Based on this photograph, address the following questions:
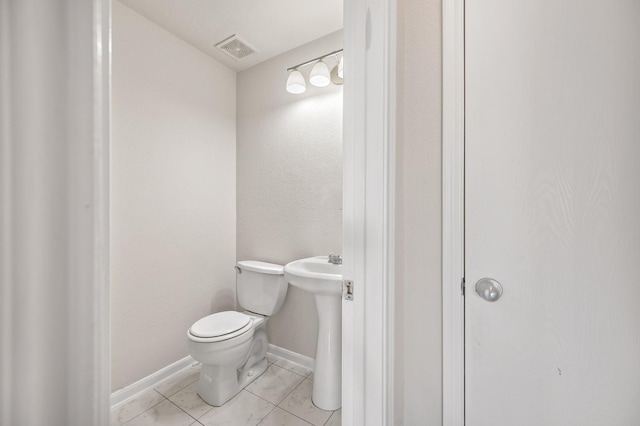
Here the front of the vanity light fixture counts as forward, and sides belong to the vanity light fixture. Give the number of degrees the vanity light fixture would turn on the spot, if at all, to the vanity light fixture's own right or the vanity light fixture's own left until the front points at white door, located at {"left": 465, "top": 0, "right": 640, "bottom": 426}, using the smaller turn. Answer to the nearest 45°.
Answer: approximately 90° to the vanity light fixture's own left

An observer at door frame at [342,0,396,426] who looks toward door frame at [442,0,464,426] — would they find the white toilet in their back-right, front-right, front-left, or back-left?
back-left

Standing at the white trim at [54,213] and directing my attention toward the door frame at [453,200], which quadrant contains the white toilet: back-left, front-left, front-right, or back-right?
front-left

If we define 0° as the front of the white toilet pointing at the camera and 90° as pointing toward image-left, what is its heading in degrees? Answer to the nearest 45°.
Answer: approximately 45°

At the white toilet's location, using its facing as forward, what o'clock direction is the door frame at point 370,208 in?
The door frame is roughly at 10 o'clock from the white toilet.

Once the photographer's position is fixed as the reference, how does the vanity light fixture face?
facing the viewer and to the left of the viewer

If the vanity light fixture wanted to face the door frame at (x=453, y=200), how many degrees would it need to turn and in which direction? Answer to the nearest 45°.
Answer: approximately 90° to its left

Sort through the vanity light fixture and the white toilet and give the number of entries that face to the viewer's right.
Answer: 0

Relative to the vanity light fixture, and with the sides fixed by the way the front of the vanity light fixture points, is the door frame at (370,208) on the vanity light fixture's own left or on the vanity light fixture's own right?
on the vanity light fixture's own left

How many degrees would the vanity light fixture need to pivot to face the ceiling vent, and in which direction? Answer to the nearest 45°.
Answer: approximately 45° to its right

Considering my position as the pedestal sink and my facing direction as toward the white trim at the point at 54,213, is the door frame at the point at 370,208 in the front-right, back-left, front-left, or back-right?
front-left

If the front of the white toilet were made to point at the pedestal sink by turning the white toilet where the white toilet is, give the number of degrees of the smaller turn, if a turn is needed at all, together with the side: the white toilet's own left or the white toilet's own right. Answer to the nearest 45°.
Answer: approximately 90° to the white toilet's own left
